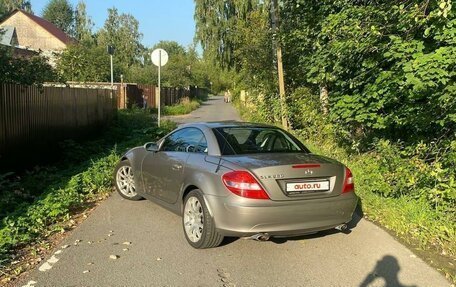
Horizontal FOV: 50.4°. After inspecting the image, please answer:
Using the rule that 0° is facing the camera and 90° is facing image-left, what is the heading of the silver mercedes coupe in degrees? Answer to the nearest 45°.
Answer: approximately 135°

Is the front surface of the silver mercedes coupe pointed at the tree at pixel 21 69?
yes

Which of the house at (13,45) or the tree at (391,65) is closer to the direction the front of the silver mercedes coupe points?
the house

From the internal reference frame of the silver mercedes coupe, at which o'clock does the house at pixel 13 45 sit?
The house is roughly at 12 o'clock from the silver mercedes coupe.

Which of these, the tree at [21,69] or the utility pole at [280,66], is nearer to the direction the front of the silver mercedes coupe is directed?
the tree

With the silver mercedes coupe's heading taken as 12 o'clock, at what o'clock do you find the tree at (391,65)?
The tree is roughly at 3 o'clock from the silver mercedes coupe.

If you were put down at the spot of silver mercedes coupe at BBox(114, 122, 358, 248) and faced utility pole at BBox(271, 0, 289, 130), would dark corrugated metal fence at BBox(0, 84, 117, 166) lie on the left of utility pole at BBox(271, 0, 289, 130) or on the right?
left

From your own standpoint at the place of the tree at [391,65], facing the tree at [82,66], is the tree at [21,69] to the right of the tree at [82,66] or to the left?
left

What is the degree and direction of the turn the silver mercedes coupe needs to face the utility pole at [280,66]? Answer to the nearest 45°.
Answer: approximately 45° to its right
